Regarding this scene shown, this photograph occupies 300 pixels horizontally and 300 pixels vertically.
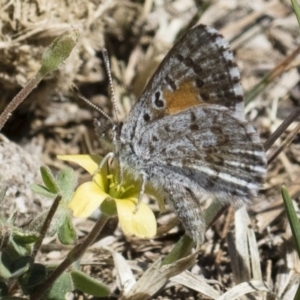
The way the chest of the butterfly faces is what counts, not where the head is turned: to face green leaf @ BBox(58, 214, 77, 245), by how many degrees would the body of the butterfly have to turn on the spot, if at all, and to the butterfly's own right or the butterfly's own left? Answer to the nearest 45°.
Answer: approximately 45° to the butterfly's own left

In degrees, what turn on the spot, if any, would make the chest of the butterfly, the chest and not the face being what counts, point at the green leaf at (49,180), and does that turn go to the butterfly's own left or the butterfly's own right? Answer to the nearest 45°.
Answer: approximately 45° to the butterfly's own left

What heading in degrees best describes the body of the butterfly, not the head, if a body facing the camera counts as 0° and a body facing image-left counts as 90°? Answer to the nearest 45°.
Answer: approximately 90°

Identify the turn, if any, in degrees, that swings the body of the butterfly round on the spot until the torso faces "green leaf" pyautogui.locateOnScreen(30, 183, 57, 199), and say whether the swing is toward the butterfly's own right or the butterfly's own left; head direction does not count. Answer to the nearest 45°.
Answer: approximately 45° to the butterfly's own left
